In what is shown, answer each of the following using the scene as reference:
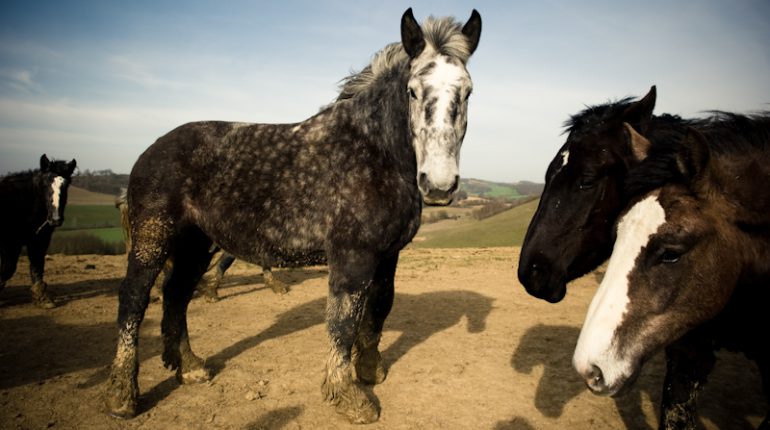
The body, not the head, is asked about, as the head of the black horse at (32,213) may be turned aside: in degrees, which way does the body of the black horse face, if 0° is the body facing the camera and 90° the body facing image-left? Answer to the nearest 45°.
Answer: approximately 315°

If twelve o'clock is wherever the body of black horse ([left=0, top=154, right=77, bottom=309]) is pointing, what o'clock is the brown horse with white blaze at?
The brown horse with white blaze is roughly at 1 o'clock from the black horse.
